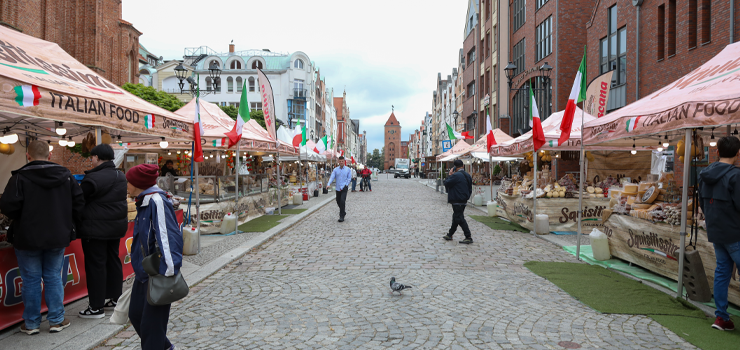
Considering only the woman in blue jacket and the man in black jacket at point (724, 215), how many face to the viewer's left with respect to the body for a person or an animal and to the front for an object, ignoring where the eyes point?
1

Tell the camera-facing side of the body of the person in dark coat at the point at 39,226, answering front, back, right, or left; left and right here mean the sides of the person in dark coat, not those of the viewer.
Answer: back

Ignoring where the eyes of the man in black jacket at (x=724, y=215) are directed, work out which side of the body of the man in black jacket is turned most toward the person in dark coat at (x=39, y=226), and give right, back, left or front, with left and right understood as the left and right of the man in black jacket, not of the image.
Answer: back

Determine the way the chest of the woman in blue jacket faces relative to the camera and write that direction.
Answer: to the viewer's left

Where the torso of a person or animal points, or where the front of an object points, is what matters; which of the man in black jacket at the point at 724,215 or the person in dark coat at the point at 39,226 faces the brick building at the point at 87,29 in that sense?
the person in dark coat

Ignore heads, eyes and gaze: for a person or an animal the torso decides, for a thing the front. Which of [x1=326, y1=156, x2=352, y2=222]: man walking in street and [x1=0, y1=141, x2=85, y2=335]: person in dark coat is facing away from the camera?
the person in dark coat

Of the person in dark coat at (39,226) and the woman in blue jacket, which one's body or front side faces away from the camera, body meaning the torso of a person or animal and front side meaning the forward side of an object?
the person in dark coat
